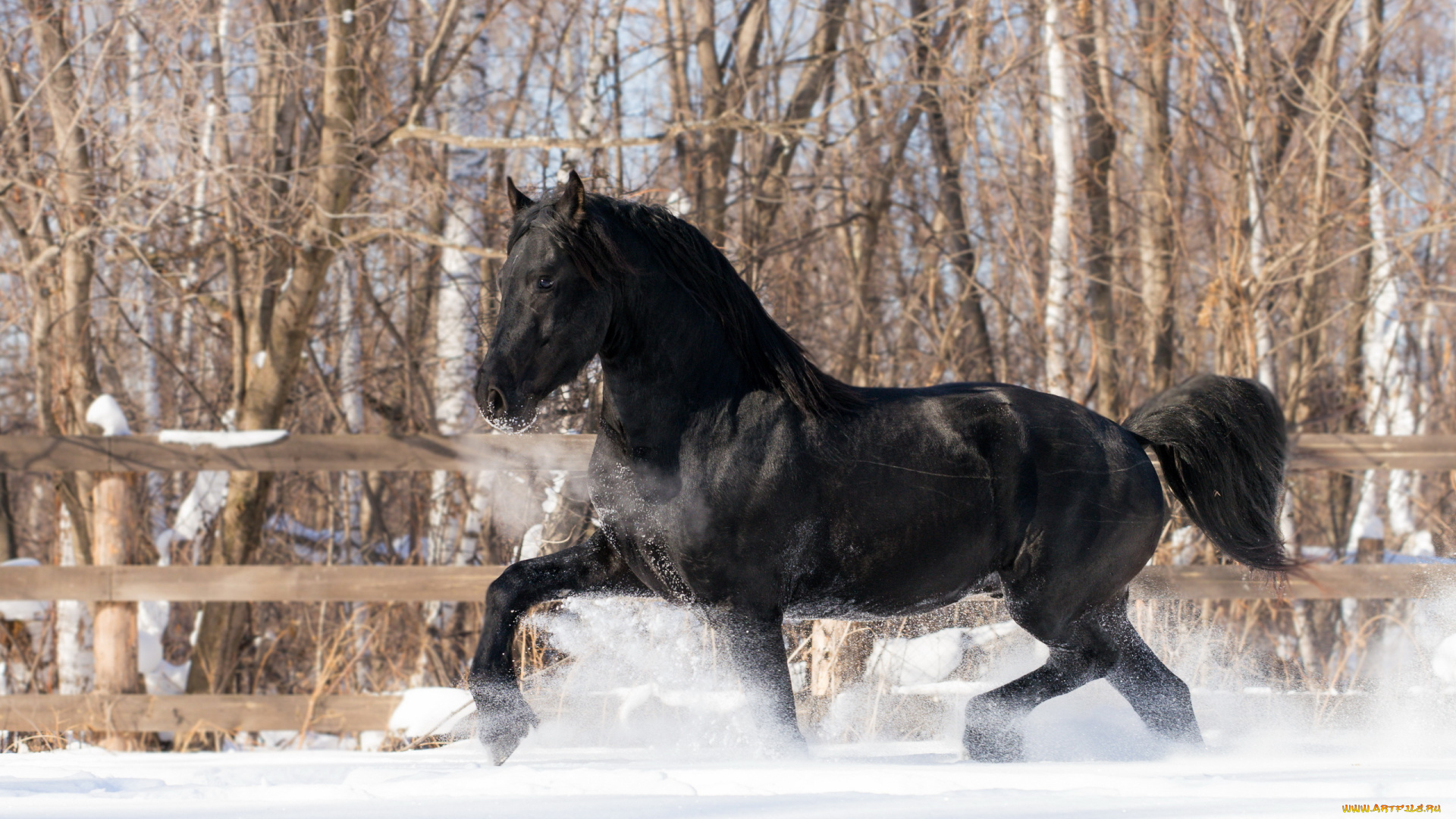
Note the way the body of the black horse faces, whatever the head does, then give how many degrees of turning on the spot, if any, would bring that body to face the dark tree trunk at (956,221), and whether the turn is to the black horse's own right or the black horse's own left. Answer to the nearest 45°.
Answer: approximately 90° to the black horse's own right

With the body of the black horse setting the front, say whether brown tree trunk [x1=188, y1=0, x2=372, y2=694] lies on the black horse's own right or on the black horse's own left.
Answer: on the black horse's own right

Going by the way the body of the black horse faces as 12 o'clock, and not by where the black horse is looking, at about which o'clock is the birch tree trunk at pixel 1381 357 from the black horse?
The birch tree trunk is roughly at 4 o'clock from the black horse.

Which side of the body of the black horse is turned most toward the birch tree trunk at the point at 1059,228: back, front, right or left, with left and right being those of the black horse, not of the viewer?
right

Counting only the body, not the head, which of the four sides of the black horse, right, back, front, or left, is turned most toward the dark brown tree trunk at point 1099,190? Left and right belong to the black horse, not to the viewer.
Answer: right

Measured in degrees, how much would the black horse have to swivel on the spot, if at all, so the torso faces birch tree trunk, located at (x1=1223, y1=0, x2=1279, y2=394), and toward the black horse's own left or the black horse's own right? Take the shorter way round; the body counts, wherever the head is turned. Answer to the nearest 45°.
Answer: approximately 135° to the black horse's own right

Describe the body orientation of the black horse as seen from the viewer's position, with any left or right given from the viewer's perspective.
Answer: facing to the left of the viewer
